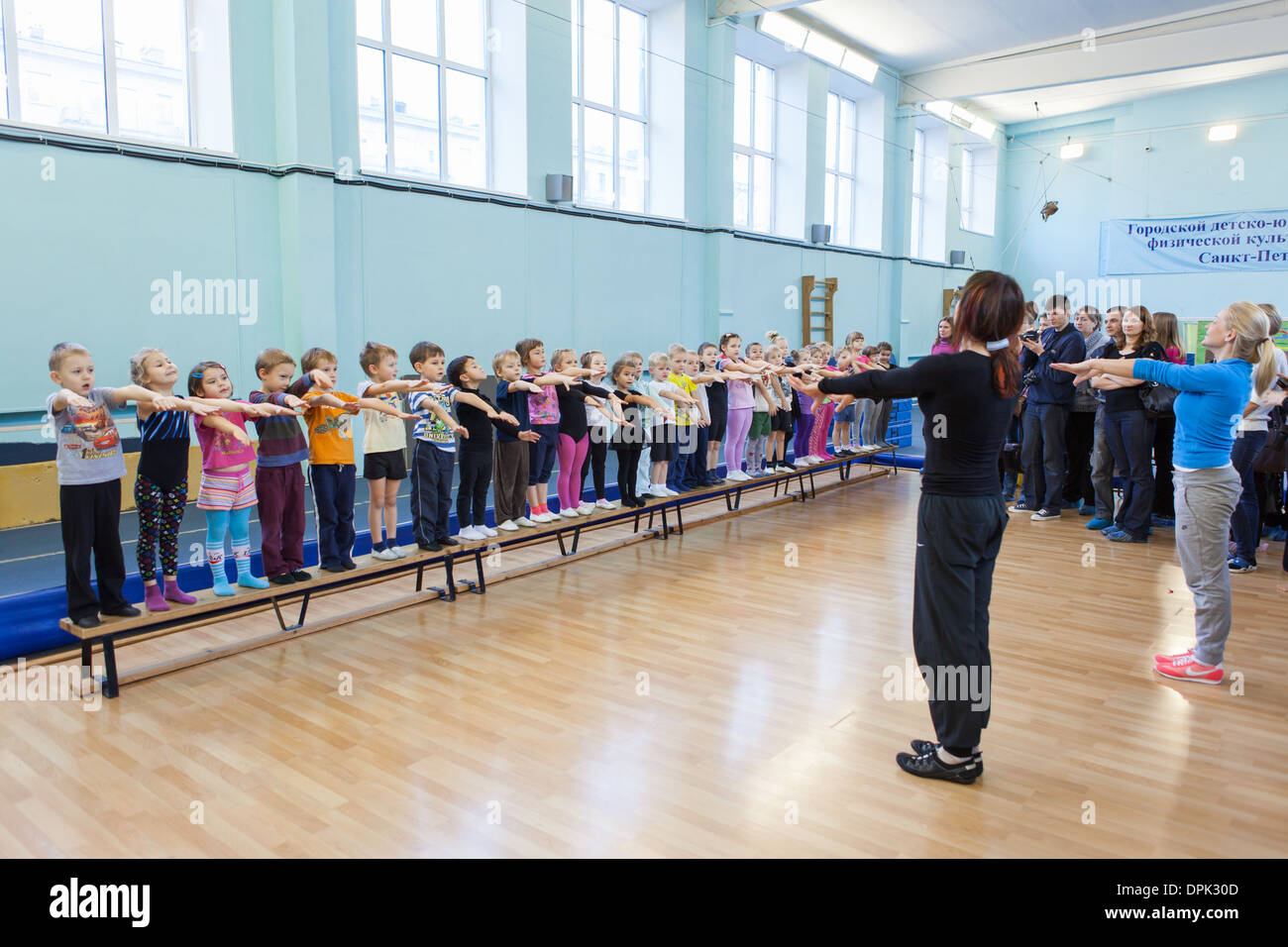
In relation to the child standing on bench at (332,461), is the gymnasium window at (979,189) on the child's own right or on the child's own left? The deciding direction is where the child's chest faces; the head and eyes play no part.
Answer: on the child's own left

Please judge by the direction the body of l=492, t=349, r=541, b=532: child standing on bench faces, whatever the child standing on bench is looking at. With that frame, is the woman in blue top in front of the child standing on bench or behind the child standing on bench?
in front

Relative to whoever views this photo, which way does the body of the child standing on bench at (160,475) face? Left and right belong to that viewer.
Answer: facing the viewer and to the right of the viewer

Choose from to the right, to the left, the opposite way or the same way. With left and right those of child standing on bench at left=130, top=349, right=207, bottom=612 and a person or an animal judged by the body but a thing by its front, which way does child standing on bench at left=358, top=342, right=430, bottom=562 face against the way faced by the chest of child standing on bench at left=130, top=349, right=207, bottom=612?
the same way

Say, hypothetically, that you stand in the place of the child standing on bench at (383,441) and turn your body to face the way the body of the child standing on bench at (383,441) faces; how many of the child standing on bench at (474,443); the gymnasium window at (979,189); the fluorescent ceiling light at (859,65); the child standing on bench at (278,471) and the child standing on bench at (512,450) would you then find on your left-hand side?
4

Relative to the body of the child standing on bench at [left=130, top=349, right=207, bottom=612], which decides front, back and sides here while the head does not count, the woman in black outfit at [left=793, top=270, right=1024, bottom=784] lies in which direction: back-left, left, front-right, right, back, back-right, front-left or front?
front

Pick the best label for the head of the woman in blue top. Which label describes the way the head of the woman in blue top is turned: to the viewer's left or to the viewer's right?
to the viewer's left

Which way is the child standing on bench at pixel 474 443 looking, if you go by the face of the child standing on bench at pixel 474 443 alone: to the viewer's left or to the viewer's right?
to the viewer's right

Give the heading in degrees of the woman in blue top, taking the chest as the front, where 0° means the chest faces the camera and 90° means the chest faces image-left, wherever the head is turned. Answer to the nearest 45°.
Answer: approximately 90°

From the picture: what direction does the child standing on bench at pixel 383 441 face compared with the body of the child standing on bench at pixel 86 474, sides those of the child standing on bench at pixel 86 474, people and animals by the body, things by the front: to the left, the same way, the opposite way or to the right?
the same way

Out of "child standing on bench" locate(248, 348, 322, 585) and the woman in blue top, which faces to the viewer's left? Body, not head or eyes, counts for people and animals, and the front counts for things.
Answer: the woman in blue top

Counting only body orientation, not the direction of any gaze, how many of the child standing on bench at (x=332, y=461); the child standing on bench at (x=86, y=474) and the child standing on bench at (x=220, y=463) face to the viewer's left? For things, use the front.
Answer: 0

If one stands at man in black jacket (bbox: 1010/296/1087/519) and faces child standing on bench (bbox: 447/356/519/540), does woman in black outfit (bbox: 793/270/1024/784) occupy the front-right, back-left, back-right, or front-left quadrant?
front-left

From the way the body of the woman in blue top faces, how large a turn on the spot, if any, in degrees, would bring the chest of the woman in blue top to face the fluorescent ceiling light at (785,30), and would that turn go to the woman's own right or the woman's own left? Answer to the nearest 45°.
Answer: approximately 45° to the woman's own right

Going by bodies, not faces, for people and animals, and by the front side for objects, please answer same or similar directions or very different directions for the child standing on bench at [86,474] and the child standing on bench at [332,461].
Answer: same or similar directions

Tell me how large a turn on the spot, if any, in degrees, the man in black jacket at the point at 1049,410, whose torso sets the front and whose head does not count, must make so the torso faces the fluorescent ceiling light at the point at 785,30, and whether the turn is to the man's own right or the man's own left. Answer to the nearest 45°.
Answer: approximately 90° to the man's own right

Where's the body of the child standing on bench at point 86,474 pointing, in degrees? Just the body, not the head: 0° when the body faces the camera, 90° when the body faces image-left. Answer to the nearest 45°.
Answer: approximately 315°

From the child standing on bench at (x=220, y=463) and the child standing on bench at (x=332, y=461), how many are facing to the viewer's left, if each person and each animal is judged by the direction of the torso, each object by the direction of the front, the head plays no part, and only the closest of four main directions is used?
0
